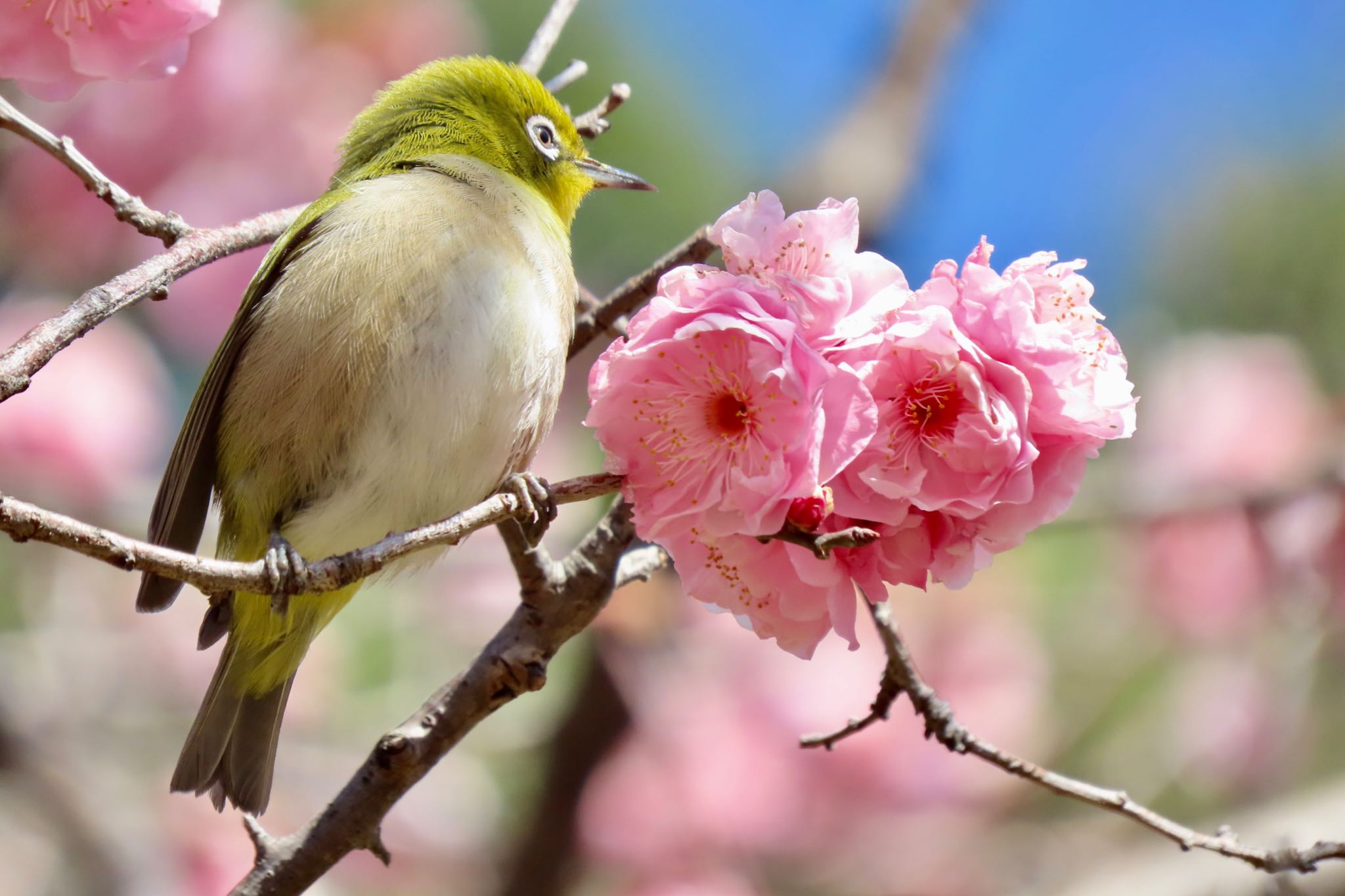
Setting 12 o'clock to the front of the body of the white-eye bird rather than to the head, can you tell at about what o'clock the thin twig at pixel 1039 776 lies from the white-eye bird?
The thin twig is roughly at 11 o'clock from the white-eye bird.

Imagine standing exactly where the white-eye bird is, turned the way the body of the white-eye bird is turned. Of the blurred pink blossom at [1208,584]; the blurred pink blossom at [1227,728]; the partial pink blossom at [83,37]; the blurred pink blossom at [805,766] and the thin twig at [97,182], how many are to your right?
2

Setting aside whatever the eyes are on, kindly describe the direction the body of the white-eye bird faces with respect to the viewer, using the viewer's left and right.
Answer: facing the viewer and to the right of the viewer

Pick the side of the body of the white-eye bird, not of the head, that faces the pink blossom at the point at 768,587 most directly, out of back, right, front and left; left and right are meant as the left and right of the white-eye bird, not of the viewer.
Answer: front

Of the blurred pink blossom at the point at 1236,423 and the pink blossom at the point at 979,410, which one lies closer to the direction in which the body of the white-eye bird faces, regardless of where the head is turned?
the pink blossom

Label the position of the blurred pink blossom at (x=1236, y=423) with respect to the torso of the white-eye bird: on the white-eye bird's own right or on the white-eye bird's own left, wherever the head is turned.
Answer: on the white-eye bird's own left

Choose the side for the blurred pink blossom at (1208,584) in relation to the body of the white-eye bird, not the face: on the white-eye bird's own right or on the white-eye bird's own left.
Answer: on the white-eye bird's own left

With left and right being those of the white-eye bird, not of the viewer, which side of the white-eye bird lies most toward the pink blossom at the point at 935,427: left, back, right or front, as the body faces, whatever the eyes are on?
front

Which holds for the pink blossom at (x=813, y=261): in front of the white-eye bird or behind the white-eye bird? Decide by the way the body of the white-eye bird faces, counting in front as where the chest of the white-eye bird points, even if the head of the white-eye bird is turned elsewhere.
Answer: in front

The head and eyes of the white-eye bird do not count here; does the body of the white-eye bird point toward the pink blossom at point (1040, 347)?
yes
